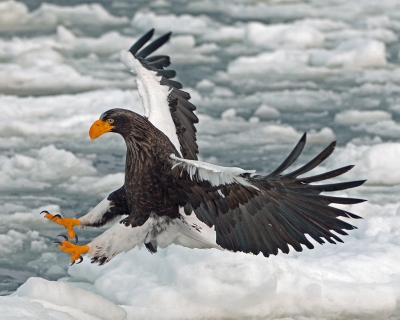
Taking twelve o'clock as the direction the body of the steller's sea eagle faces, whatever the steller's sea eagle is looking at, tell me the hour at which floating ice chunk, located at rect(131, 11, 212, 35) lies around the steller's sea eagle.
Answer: The floating ice chunk is roughly at 3 o'clock from the steller's sea eagle.

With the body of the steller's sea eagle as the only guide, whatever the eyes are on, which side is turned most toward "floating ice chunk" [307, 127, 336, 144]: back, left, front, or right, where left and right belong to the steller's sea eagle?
right

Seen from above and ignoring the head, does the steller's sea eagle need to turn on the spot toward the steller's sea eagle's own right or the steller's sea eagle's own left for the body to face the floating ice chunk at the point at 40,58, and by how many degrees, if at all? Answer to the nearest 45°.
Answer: approximately 90° to the steller's sea eagle's own right

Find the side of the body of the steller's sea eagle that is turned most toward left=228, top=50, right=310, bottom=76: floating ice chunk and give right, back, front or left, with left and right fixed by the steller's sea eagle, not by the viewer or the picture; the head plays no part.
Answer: right

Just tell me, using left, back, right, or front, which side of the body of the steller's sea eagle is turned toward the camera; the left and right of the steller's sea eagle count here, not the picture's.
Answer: left

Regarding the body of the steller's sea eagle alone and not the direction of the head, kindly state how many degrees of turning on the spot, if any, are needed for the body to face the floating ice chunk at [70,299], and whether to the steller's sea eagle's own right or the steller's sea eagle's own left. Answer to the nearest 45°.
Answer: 0° — it already faces it

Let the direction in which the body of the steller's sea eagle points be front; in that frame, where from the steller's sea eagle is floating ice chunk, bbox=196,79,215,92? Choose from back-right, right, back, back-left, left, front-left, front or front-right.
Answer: right

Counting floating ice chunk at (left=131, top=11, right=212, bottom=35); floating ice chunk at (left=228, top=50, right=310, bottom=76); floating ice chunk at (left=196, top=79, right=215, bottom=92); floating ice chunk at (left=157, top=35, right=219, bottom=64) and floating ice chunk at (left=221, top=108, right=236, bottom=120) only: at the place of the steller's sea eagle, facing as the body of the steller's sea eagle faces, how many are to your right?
5

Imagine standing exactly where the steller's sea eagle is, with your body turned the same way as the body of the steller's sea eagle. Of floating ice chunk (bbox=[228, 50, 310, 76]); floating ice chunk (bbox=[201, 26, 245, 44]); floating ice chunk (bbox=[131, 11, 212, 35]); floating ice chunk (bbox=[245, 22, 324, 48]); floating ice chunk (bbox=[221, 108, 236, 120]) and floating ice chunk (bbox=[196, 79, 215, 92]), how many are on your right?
6

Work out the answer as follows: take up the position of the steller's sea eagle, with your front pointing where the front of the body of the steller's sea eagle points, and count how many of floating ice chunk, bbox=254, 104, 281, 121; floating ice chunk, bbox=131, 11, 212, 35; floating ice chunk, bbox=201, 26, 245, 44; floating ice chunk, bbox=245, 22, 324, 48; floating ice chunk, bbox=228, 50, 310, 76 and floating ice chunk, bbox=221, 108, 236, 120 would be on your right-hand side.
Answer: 6

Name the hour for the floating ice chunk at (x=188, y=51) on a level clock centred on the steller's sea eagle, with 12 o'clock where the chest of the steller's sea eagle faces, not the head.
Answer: The floating ice chunk is roughly at 3 o'clock from the steller's sea eagle.

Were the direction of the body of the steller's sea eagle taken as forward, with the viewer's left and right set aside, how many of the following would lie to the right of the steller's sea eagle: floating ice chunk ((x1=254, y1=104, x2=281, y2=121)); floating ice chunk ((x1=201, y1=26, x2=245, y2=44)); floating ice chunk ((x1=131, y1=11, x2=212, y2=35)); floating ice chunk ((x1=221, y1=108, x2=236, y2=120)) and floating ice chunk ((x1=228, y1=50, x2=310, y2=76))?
5

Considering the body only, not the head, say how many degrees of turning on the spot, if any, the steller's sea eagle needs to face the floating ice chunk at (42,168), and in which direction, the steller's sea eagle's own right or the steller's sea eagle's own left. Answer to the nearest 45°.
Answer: approximately 45° to the steller's sea eagle's own right

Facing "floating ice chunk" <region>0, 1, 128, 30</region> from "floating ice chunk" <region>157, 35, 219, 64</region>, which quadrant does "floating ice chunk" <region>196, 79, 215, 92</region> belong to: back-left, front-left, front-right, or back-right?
back-left

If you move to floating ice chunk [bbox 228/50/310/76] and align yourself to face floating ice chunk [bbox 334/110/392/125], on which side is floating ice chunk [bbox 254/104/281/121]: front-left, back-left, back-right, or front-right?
front-right
